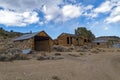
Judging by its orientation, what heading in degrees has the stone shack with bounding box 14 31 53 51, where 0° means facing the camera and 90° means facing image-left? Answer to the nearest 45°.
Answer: approximately 315°
